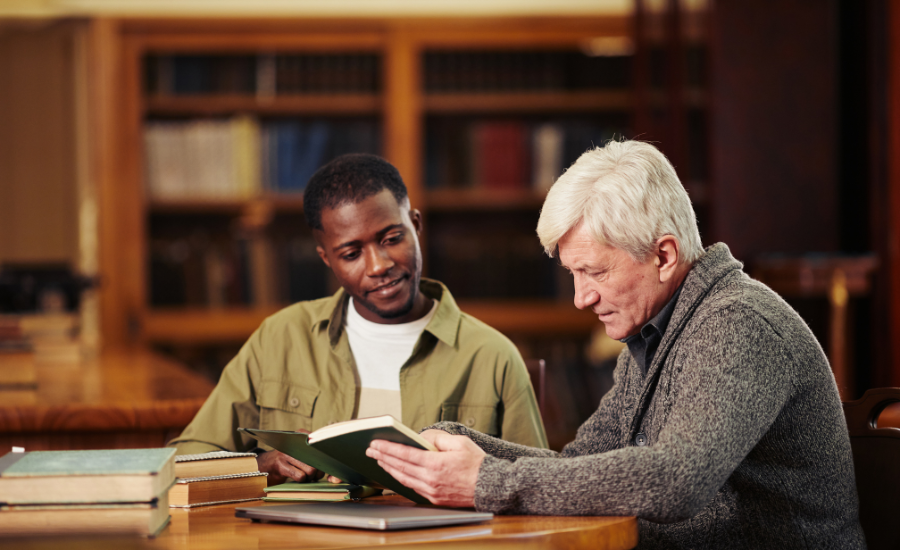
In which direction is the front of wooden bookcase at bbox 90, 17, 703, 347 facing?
toward the camera

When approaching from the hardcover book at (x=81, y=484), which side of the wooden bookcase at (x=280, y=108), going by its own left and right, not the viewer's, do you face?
front

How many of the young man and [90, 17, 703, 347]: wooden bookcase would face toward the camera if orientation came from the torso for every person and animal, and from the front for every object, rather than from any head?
2

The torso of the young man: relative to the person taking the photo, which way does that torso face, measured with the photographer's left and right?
facing the viewer

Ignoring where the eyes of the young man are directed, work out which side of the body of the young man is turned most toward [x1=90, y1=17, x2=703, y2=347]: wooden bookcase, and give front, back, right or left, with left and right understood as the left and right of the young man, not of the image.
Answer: back

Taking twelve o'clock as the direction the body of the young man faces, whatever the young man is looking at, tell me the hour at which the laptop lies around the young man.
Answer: The laptop is roughly at 12 o'clock from the young man.

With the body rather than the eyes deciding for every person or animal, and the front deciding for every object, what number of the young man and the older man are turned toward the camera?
1

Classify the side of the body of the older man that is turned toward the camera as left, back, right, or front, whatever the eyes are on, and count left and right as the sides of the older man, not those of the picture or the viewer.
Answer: left

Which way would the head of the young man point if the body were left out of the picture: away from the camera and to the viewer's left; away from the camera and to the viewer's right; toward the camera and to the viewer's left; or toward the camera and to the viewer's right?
toward the camera and to the viewer's right

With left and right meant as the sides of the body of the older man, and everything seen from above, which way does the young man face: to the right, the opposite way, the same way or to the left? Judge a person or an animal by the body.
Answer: to the left
